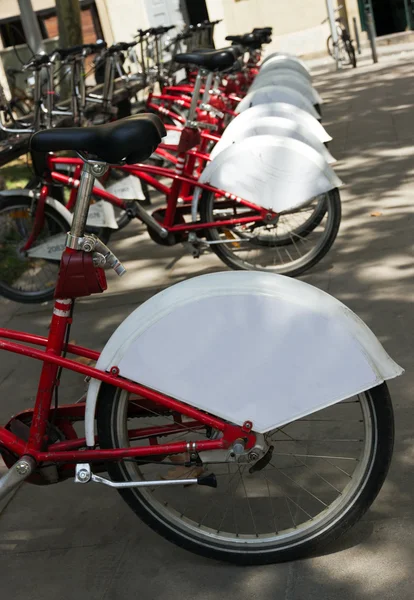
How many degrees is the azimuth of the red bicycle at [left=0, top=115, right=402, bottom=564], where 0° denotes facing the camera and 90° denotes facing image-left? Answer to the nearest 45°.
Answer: approximately 90°

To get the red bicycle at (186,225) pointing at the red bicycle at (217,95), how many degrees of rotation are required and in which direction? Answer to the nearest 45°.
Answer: approximately 90° to its right

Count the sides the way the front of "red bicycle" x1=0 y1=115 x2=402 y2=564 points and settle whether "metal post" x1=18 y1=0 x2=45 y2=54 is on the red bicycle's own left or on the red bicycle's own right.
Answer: on the red bicycle's own right

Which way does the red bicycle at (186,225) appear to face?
to the viewer's left

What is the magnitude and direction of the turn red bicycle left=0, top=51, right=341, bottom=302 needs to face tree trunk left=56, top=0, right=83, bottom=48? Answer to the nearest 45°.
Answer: approximately 90° to its right

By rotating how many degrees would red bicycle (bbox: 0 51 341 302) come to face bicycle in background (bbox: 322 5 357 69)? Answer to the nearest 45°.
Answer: approximately 90° to its right

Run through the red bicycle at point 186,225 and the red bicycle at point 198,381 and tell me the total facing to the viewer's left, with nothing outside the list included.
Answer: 2

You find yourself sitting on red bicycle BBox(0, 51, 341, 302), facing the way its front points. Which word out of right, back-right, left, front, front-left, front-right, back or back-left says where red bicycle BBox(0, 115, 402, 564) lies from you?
left

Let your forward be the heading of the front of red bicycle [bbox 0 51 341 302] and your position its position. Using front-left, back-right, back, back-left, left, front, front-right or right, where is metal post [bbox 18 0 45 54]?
right

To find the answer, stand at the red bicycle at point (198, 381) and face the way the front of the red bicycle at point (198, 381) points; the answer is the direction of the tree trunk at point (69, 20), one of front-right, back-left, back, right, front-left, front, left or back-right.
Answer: right
